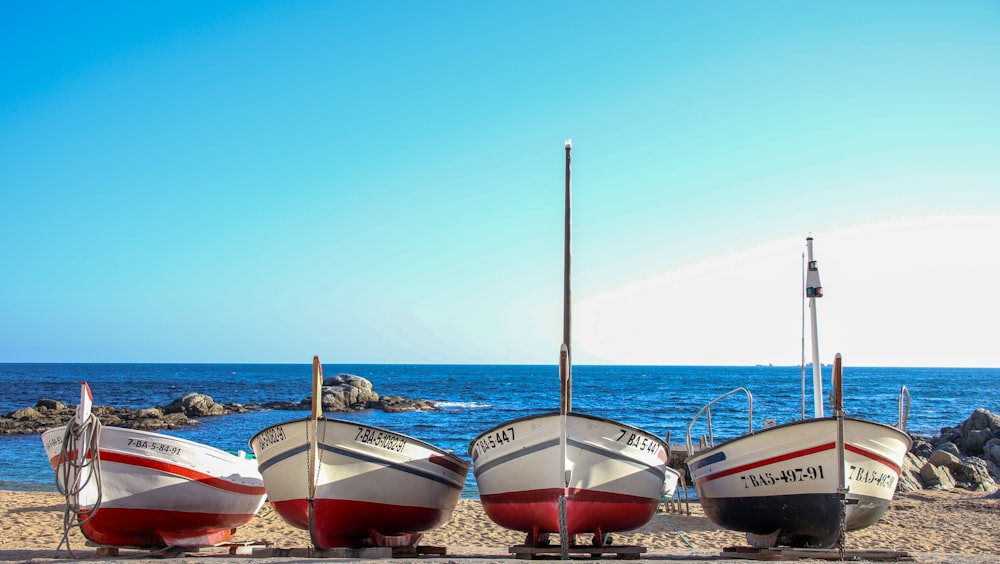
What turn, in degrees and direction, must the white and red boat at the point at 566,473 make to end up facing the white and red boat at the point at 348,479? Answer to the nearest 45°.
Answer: approximately 90° to its right

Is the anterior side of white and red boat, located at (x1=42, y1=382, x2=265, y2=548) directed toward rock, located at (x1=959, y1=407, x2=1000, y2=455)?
no

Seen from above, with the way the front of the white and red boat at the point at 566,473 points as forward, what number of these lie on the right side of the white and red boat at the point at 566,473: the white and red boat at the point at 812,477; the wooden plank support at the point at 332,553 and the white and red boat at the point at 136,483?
2

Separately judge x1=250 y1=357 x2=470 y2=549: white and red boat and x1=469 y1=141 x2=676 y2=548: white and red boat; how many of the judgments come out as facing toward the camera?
2

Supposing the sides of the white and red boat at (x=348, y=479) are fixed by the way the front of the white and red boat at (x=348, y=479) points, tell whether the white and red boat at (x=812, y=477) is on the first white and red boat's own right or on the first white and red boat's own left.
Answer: on the first white and red boat's own left

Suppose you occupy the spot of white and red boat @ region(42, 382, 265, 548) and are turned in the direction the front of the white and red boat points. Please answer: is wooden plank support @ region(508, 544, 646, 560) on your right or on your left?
on your left

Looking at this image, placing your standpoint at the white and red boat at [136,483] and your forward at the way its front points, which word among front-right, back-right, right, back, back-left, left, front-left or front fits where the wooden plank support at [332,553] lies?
left

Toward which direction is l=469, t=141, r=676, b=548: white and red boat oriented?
toward the camera

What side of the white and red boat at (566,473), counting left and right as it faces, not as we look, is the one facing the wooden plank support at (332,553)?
right

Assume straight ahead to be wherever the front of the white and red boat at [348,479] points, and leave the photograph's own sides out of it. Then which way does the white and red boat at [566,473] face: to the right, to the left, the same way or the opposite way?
the same way

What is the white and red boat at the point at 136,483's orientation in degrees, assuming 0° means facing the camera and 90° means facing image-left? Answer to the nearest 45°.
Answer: approximately 45°

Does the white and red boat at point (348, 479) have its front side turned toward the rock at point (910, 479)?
no

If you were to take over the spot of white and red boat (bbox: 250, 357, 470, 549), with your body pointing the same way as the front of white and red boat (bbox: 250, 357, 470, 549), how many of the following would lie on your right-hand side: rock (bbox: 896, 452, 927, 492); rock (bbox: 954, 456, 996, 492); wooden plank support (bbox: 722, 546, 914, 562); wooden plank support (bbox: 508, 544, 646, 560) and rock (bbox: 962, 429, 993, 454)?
0

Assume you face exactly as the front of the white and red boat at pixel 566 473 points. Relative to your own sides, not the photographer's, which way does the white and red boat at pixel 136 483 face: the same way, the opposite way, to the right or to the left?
the same way

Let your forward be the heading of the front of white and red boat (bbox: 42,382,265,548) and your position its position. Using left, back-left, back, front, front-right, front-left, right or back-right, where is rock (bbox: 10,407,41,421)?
back-right

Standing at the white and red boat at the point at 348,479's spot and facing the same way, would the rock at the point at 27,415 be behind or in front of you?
behind

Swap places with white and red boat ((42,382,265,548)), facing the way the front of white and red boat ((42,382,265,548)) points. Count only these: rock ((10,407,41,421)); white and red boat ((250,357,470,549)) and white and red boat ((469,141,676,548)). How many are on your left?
2
